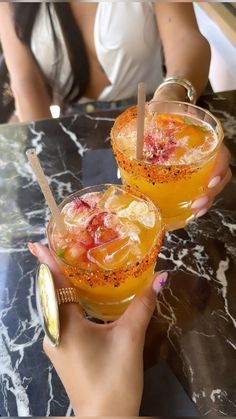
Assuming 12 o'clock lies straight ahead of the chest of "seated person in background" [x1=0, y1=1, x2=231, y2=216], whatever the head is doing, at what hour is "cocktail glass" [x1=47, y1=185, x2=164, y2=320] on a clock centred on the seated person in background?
The cocktail glass is roughly at 12 o'clock from the seated person in background.

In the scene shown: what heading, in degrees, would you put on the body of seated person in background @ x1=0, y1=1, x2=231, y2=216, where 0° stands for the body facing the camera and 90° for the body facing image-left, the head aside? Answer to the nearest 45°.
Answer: approximately 0°
